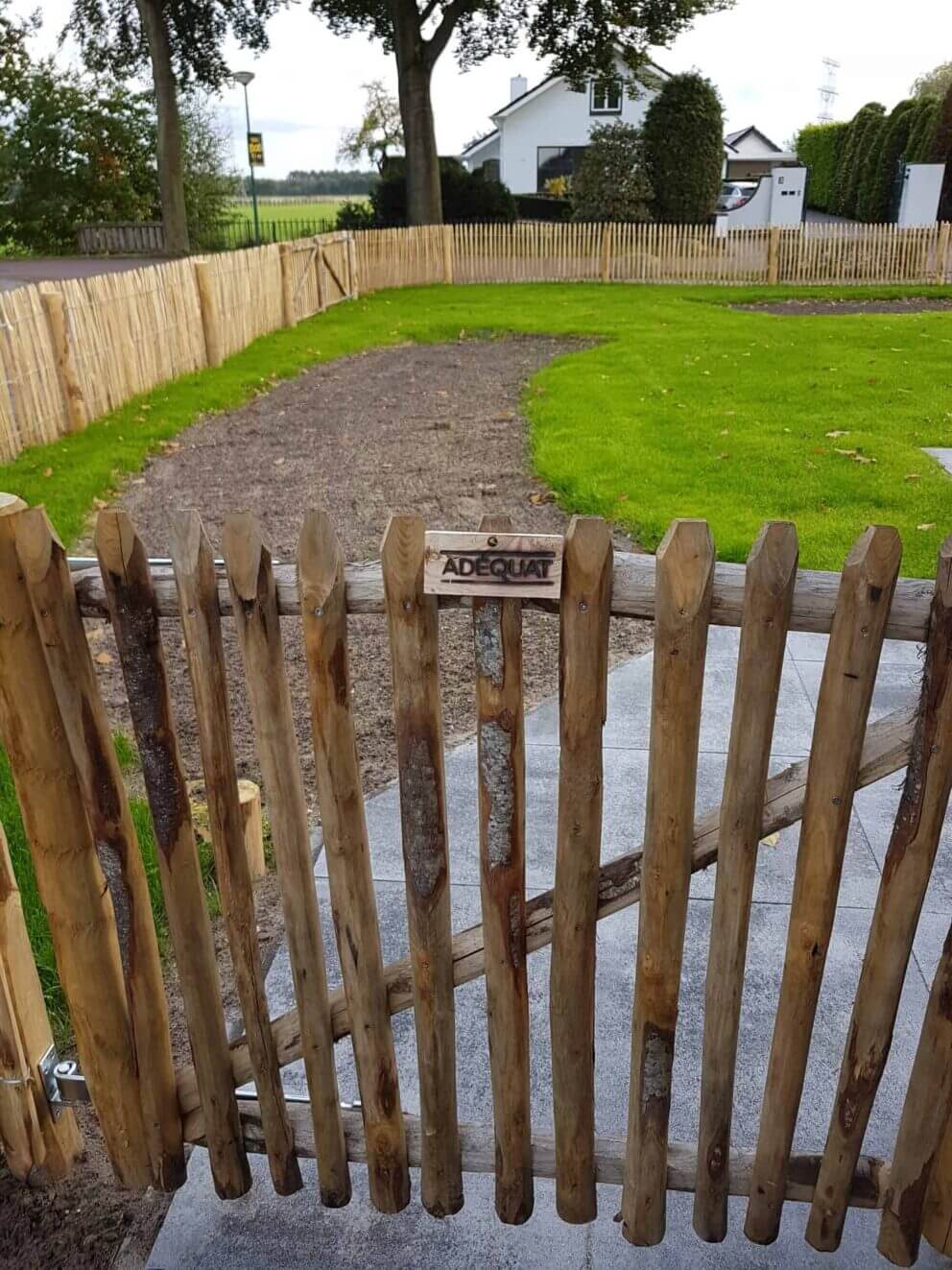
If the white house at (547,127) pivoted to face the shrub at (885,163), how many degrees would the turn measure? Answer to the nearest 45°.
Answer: approximately 45° to its left

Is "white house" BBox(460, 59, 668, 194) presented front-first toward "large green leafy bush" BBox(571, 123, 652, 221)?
yes

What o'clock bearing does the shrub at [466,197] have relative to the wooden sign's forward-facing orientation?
The shrub is roughly at 6 o'clock from the wooden sign.

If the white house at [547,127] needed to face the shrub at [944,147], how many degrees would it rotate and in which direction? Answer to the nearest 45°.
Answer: approximately 45° to its left

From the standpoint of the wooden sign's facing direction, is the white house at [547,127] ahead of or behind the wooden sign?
behind

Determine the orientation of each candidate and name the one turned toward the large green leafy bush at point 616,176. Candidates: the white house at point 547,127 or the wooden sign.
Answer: the white house

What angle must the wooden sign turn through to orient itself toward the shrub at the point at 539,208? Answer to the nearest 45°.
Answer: approximately 180°

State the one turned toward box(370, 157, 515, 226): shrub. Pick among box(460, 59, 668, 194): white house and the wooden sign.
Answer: the white house

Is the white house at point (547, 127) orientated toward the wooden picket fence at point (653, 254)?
yes

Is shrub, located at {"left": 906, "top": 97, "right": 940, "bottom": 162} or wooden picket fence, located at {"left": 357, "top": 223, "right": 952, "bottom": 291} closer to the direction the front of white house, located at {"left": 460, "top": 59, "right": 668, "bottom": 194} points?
the wooden picket fence

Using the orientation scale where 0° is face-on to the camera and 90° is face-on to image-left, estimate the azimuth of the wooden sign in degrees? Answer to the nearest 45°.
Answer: approximately 0°
